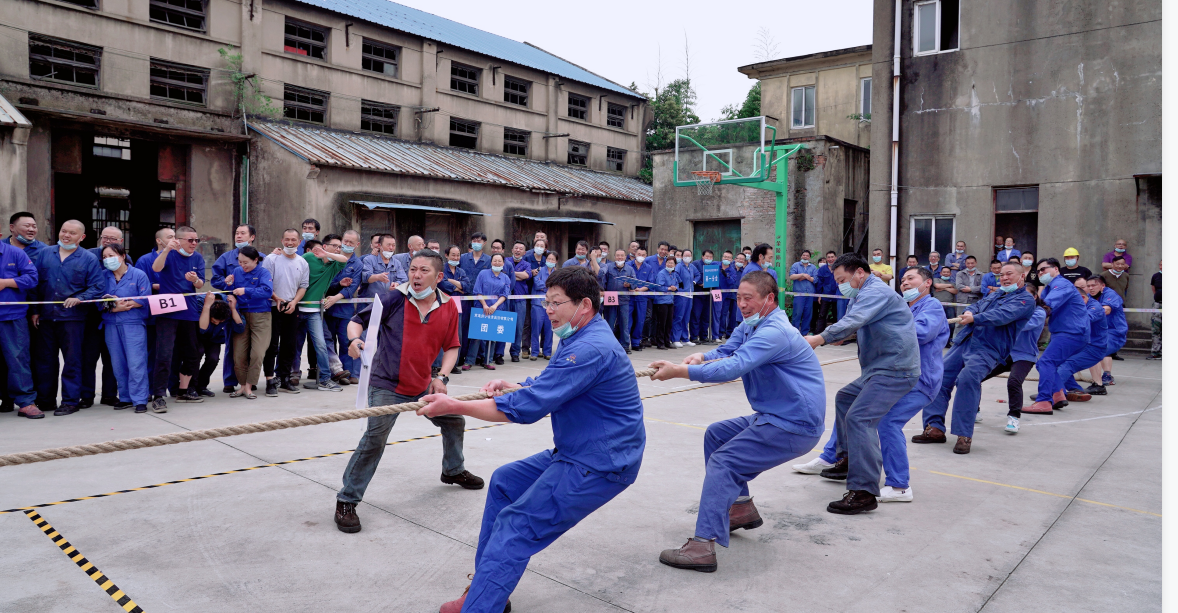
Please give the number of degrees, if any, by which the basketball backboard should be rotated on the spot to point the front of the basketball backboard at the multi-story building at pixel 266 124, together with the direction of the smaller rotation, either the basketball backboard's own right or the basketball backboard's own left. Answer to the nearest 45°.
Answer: approximately 45° to the basketball backboard's own right

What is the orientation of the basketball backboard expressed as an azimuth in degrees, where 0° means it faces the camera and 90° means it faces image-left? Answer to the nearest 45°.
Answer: approximately 45°

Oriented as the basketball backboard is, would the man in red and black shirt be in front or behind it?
in front

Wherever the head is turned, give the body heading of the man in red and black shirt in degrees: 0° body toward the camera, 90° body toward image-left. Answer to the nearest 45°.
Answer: approximately 0°

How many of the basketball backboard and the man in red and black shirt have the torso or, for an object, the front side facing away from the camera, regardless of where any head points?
0

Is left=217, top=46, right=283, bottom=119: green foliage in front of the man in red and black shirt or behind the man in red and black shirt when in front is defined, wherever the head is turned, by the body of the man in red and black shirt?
behind

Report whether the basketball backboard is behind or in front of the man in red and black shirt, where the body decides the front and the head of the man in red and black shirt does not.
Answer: behind

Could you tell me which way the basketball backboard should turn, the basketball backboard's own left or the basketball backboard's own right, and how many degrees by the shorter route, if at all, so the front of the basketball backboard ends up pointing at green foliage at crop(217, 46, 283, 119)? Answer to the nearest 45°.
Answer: approximately 45° to the basketball backboard's own right

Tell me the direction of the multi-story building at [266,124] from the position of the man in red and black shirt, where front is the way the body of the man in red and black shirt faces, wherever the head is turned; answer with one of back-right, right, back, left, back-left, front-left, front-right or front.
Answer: back
